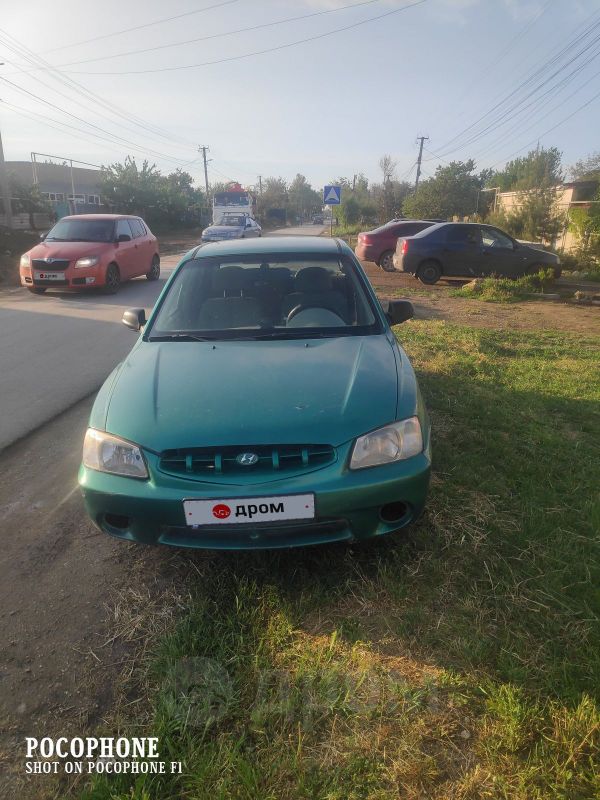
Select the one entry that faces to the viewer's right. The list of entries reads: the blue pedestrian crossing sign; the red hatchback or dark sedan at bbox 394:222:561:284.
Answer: the dark sedan

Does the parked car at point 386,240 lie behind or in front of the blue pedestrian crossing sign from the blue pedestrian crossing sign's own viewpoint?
in front

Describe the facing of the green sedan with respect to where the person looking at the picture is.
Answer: facing the viewer

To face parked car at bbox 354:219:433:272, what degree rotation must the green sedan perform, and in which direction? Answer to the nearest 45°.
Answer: approximately 180°

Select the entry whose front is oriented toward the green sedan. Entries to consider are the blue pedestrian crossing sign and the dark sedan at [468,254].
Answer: the blue pedestrian crossing sign

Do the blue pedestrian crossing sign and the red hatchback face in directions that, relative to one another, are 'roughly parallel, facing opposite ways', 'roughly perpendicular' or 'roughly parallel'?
roughly parallel

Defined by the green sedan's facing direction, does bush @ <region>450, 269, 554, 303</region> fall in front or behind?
behind

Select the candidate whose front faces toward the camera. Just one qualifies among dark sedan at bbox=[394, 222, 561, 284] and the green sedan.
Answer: the green sedan

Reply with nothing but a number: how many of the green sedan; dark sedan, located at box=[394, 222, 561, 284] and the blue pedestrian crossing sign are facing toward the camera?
2

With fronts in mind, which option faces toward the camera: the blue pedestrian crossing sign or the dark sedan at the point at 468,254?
the blue pedestrian crossing sign

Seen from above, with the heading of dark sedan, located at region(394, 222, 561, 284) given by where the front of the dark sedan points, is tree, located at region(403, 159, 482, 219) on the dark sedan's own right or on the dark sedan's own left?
on the dark sedan's own left

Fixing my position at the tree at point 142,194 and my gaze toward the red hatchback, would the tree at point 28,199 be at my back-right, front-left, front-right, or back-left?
front-right

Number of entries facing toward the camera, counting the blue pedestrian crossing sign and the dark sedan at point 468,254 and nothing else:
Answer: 1

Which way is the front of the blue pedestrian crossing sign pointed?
toward the camera

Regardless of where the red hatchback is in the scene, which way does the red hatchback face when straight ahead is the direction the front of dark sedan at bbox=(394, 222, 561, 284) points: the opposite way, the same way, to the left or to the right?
to the right

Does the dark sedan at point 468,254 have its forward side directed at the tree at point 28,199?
no

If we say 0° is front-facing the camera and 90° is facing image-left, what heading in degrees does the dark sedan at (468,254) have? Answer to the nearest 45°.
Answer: approximately 270°

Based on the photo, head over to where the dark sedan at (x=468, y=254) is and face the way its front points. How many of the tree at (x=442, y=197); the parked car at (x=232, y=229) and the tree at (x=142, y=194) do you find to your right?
0

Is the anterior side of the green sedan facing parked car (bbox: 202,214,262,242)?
no
